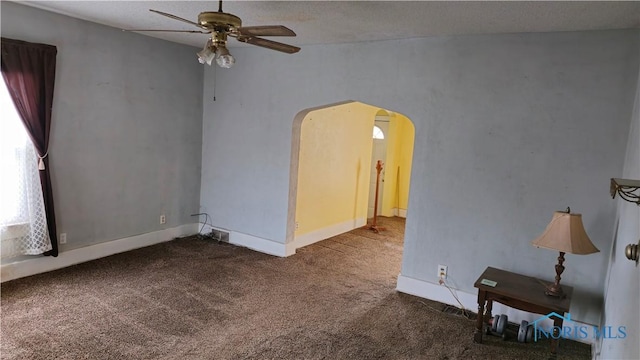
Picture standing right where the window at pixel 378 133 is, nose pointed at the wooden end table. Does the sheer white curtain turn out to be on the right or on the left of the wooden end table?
right

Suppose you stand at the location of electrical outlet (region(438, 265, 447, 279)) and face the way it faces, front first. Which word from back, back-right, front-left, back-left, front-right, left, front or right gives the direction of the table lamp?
front-left

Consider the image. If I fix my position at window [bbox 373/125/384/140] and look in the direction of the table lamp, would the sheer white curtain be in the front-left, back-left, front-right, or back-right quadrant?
front-right

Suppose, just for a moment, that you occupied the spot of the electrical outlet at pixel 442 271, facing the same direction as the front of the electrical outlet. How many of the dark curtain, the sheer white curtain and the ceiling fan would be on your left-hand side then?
0

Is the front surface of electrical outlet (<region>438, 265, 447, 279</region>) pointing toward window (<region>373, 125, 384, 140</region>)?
no

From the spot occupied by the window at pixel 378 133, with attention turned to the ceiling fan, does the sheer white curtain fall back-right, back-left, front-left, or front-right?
front-right

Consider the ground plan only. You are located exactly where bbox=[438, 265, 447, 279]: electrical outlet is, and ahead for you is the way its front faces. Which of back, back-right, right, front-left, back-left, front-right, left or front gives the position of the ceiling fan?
front-right

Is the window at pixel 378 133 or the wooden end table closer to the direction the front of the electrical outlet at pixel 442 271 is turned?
the wooden end table

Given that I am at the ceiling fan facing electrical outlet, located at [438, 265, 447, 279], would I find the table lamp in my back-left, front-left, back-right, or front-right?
front-right

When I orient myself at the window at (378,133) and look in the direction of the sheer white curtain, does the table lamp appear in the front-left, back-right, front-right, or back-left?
front-left

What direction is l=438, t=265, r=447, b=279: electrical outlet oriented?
toward the camera

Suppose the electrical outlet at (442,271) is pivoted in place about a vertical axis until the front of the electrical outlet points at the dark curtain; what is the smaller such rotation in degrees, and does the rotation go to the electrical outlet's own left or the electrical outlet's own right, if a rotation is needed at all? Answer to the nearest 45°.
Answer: approximately 90° to the electrical outlet's own right
